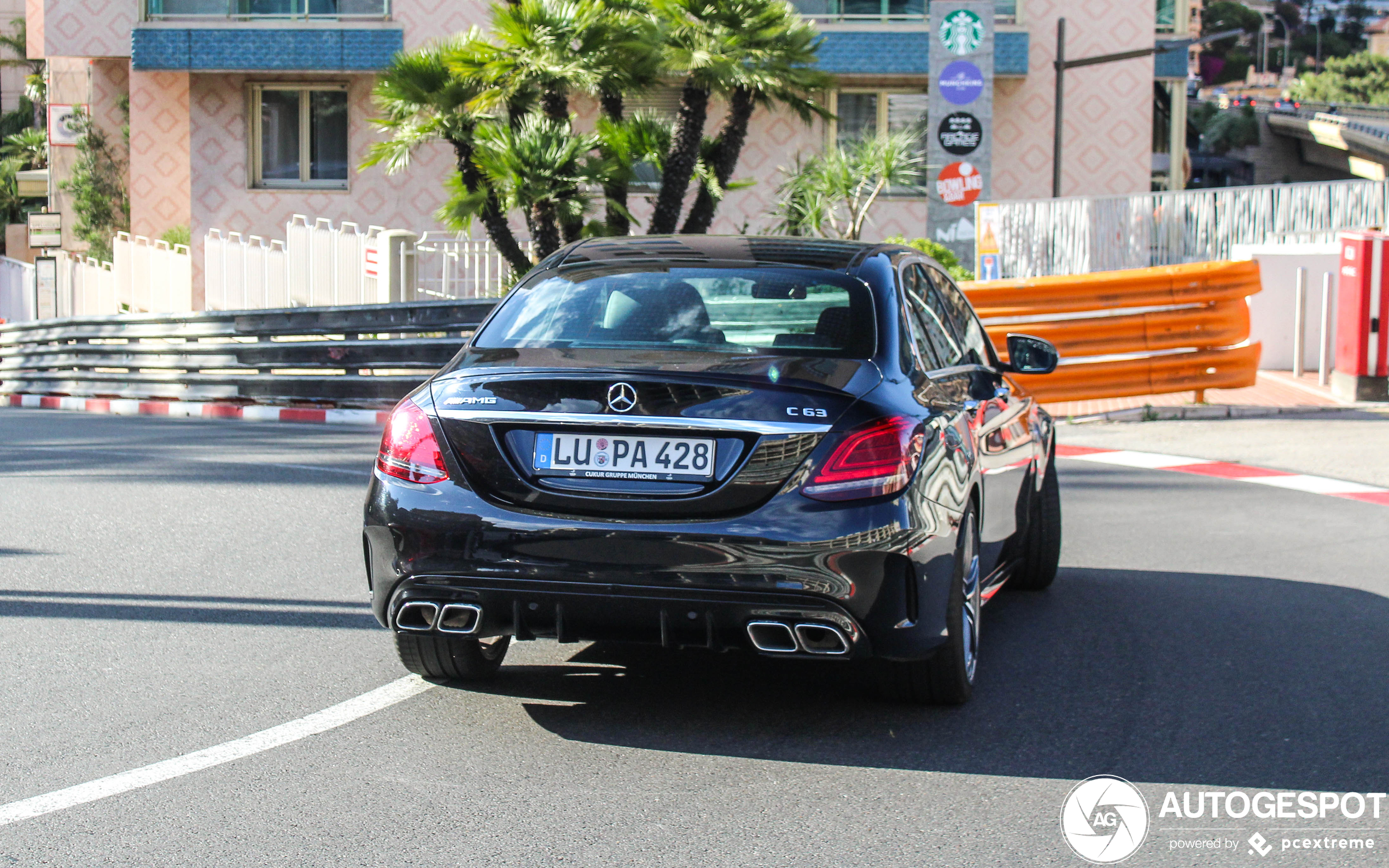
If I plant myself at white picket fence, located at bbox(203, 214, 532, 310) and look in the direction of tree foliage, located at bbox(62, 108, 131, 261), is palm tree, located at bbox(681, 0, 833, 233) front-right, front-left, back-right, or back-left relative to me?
back-right

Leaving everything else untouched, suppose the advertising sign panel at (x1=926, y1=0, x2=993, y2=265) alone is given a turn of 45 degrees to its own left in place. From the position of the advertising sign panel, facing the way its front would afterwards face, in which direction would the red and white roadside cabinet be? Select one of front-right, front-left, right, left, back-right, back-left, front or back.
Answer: front

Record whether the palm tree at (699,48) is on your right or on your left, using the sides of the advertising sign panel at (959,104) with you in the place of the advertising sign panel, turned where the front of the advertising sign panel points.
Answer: on your right

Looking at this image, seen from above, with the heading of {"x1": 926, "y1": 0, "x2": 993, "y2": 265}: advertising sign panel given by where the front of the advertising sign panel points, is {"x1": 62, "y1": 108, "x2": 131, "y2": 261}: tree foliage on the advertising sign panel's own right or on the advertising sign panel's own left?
on the advertising sign panel's own right

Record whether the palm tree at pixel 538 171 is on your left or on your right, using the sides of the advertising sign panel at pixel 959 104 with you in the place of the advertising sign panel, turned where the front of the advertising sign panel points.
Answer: on your right

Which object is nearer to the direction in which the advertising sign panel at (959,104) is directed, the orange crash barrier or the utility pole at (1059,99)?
the orange crash barrier

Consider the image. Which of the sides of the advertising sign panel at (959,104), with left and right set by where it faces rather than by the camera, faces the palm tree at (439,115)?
right

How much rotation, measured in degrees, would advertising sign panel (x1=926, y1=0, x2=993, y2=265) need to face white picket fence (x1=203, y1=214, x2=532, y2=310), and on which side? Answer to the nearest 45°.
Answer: approximately 90° to its right

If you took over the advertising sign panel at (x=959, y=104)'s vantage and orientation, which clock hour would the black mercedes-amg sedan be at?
The black mercedes-amg sedan is roughly at 12 o'clock from the advertising sign panel.

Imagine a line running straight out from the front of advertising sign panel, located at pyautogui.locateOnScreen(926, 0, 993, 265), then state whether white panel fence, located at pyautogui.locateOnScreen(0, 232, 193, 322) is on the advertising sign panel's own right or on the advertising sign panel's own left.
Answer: on the advertising sign panel's own right

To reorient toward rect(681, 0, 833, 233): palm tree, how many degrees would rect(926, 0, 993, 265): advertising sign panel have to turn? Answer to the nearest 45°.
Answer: approximately 45° to its right

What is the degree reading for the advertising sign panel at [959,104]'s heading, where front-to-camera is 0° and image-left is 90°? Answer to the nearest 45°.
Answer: approximately 0°

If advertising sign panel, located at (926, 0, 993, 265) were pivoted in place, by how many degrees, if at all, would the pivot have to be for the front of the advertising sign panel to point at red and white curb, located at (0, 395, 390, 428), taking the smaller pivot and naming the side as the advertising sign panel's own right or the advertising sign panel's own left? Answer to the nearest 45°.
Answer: approximately 90° to the advertising sign panel's own right
